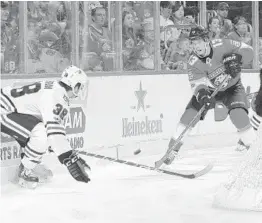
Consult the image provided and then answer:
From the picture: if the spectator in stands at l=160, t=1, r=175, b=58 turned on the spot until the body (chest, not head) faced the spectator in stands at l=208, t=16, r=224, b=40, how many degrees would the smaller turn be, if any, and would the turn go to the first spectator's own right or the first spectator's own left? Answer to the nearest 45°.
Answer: approximately 135° to the first spectator's own left

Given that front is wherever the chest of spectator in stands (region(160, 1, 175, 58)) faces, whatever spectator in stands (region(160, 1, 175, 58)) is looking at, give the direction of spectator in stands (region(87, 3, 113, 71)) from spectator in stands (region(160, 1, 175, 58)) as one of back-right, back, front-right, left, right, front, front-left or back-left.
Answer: front-right

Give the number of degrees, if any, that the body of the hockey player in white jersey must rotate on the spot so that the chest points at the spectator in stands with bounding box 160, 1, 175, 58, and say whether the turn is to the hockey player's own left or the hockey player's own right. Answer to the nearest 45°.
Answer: approximately 45° to the hockey player's own left

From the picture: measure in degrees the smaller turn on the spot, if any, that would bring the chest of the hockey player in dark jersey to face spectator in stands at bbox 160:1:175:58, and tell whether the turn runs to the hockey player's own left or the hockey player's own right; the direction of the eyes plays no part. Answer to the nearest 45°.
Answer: approximately 90° to the hockey player's own right

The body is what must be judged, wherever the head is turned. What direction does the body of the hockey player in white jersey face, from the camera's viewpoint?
to the viewer's right

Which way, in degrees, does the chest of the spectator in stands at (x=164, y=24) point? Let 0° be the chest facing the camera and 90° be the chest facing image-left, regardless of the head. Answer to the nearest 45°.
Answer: approximately 0°

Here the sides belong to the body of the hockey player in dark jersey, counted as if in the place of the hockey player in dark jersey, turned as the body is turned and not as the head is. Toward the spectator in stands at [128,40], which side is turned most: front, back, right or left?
right

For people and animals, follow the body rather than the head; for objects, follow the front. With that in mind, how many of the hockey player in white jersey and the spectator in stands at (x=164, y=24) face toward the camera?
1
